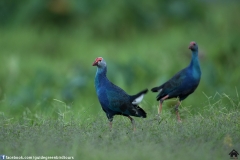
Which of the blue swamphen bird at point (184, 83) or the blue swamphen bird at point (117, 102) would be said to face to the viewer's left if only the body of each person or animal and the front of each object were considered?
the blue swamphen bird at point (117, 102)

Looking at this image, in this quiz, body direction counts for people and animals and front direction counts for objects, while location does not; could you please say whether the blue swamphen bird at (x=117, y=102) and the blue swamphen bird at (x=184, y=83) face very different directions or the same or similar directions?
very different directions

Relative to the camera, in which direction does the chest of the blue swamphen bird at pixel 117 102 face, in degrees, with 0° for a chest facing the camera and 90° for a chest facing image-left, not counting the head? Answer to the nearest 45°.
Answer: approximately 90°

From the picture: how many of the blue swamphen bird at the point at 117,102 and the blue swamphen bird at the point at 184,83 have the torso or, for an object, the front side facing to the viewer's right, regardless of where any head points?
1

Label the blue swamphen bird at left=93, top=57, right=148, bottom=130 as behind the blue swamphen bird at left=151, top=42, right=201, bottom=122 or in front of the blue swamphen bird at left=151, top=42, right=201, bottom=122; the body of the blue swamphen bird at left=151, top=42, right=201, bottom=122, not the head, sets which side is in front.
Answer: behind

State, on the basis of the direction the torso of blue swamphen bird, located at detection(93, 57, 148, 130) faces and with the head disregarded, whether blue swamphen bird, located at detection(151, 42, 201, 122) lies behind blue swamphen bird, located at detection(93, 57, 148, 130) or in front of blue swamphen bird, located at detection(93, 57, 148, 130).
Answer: behind

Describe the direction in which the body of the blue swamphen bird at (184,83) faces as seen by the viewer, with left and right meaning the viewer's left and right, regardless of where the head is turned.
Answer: facing to the right of the viewer
